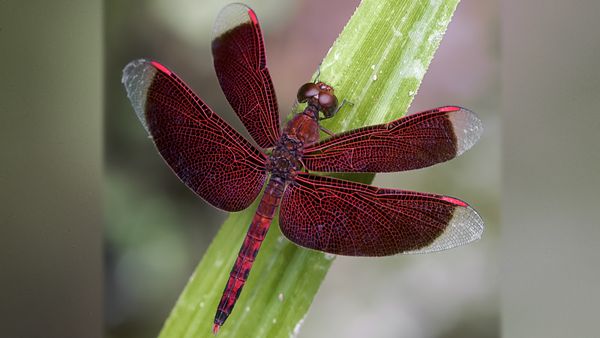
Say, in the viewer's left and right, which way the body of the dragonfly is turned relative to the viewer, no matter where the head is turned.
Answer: facing away from the viewer and to the right of the viewer
